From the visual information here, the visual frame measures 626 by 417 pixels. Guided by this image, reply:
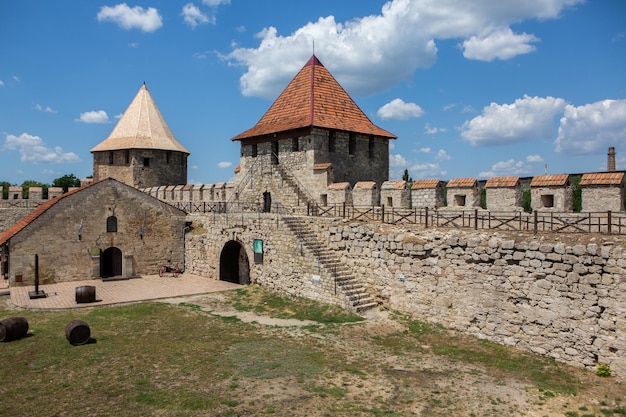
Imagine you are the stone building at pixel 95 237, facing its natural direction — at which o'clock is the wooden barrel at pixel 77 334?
The wooden barrel is roughly at 12 o'clock from the stone building.

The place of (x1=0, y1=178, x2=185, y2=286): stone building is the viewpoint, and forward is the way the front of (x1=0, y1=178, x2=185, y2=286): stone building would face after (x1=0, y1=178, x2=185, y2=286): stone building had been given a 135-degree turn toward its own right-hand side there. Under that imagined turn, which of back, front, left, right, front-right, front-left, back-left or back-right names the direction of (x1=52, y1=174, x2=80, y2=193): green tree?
front-right

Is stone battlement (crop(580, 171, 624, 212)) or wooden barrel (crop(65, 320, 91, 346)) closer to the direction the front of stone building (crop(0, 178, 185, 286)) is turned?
the wooden barrel

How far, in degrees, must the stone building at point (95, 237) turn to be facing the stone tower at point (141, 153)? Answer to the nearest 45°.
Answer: approximately 180°

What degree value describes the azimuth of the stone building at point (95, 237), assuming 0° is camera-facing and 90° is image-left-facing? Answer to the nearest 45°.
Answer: approximately 0°

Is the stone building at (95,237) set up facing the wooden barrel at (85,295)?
yes

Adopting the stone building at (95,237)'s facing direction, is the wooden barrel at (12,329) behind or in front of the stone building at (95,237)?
in front

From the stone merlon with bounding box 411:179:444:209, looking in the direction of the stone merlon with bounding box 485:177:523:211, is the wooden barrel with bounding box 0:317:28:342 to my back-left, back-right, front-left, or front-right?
back-right

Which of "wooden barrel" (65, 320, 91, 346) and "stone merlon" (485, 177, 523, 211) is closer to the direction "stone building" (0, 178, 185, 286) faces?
the wooden barrel

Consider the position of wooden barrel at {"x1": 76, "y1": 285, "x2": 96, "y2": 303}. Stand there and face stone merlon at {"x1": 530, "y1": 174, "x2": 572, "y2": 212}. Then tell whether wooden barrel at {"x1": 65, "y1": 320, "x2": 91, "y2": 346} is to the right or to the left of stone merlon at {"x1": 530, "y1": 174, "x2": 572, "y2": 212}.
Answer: right
